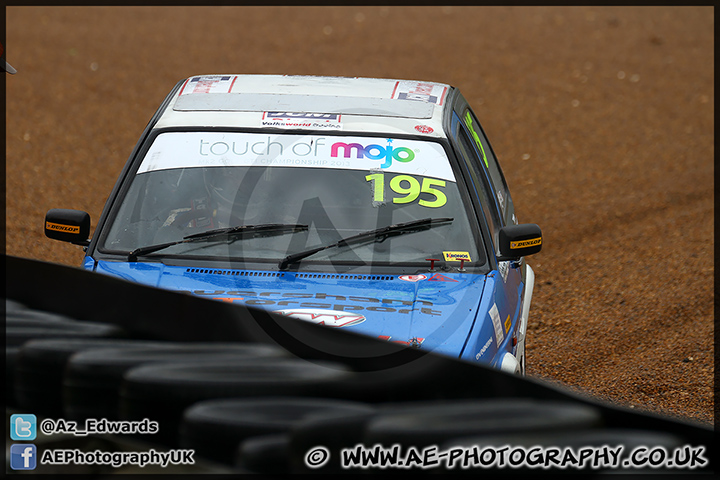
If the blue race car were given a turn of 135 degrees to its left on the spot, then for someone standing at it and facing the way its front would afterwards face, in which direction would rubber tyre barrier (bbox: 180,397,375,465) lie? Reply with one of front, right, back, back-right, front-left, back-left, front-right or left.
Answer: back-right

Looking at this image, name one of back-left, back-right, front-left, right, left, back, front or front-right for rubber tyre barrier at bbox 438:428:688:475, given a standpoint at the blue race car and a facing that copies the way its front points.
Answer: front

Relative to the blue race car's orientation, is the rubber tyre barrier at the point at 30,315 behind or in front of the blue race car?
in front

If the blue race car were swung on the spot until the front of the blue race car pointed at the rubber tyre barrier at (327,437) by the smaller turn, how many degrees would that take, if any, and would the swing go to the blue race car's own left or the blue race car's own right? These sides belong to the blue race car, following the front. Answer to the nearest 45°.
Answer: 0° — it already faces it

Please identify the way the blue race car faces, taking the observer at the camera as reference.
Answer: facing the viewer

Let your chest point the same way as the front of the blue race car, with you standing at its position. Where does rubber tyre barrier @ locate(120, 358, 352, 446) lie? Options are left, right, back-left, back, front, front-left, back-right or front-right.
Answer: front

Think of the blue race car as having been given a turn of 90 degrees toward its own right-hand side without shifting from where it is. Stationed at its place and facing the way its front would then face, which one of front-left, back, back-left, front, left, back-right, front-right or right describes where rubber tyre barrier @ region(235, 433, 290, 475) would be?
left

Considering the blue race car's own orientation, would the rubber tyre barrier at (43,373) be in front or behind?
in front
